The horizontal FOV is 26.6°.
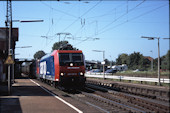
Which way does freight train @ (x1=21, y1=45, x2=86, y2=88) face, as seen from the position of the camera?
facing the viewer and to the right of the viewer
